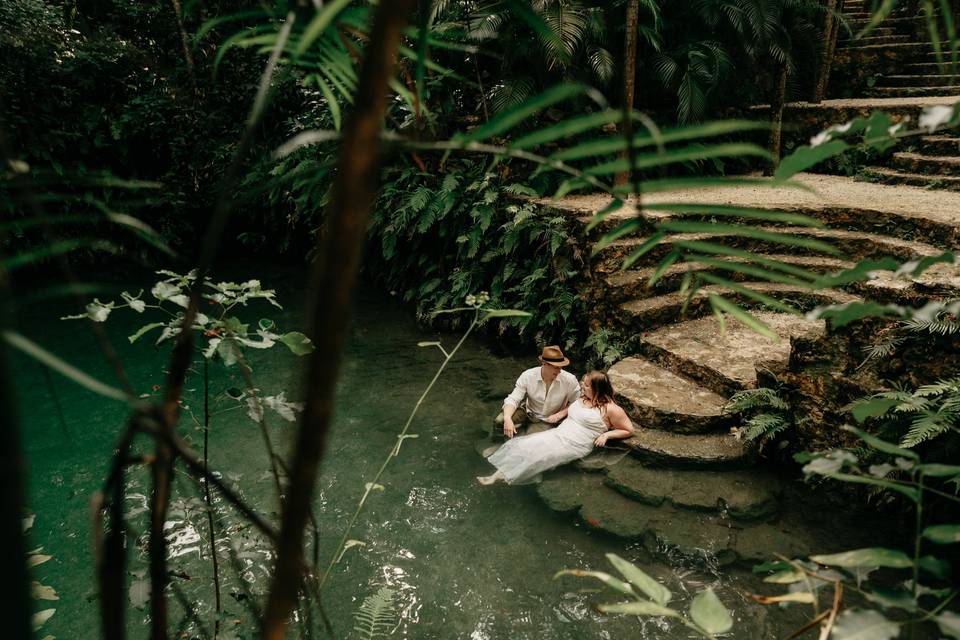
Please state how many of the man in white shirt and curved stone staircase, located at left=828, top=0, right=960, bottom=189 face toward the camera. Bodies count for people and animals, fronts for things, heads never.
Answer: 2

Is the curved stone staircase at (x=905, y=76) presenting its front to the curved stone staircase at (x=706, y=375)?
yes

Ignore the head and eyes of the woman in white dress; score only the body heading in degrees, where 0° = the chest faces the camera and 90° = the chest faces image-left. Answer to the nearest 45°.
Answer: approximately 45°

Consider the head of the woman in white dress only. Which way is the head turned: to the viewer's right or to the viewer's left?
to the viewer's left

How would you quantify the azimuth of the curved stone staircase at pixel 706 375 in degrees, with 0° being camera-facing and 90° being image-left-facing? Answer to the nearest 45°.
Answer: approximately 0°
